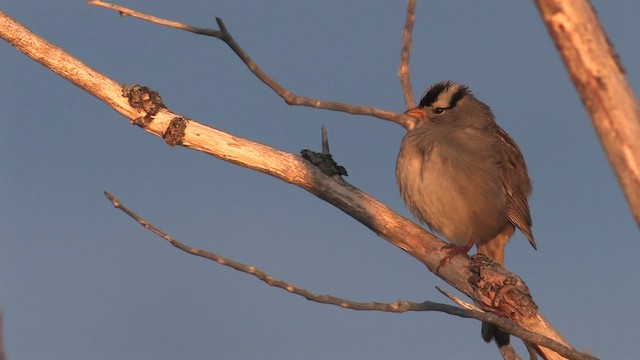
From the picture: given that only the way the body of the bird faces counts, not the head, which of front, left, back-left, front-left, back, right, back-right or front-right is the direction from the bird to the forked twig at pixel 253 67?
front

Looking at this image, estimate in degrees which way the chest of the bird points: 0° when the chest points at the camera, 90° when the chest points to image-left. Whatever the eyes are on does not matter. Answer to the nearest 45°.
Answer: approximately 45°

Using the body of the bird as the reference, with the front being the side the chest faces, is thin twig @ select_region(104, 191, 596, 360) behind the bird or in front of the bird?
in front

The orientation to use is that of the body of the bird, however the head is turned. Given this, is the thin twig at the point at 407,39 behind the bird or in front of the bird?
in front

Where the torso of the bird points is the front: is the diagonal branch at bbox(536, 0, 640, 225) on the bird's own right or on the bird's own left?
on the bird's own left

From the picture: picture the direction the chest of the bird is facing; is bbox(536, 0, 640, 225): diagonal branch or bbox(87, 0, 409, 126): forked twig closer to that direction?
the forked twig
